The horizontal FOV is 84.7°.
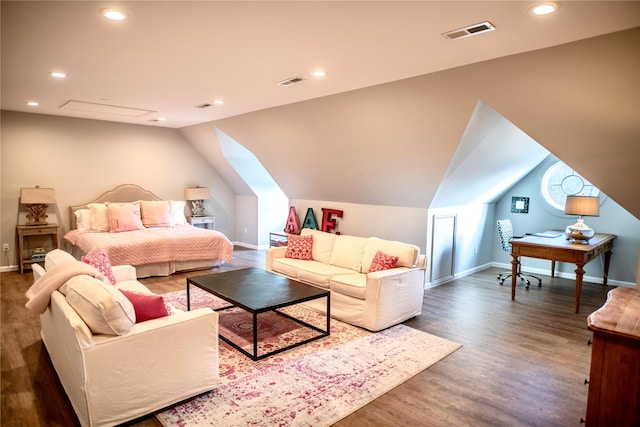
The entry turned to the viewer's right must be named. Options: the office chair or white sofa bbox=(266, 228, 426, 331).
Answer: the office chair

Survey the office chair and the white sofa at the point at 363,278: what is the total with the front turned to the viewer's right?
1

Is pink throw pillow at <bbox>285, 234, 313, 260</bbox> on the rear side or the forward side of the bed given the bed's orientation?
on the forward side

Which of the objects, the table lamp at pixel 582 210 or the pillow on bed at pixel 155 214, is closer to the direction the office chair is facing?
the table lamp

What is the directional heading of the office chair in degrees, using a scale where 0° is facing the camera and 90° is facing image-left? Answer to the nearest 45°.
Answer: approximately 270°

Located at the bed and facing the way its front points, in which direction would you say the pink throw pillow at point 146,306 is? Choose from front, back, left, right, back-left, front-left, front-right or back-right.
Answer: front-right

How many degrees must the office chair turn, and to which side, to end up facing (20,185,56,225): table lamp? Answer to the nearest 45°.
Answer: approximately 135° to its right

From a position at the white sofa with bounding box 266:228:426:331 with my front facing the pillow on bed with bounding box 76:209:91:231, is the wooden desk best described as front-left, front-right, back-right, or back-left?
back-right

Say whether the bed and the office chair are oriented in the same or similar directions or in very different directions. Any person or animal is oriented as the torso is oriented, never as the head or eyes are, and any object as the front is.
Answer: same or similar directions

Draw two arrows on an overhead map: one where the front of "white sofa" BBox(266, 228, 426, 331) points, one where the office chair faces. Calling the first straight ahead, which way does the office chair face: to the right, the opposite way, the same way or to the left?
to the left

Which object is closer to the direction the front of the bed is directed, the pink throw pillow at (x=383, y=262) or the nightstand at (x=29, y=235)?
the pink throw pillow

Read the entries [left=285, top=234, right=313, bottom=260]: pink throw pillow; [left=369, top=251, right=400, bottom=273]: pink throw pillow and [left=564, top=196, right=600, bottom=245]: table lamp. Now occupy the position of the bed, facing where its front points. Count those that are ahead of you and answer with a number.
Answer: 3

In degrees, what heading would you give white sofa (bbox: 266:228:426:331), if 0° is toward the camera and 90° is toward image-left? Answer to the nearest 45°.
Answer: approximately 45°
